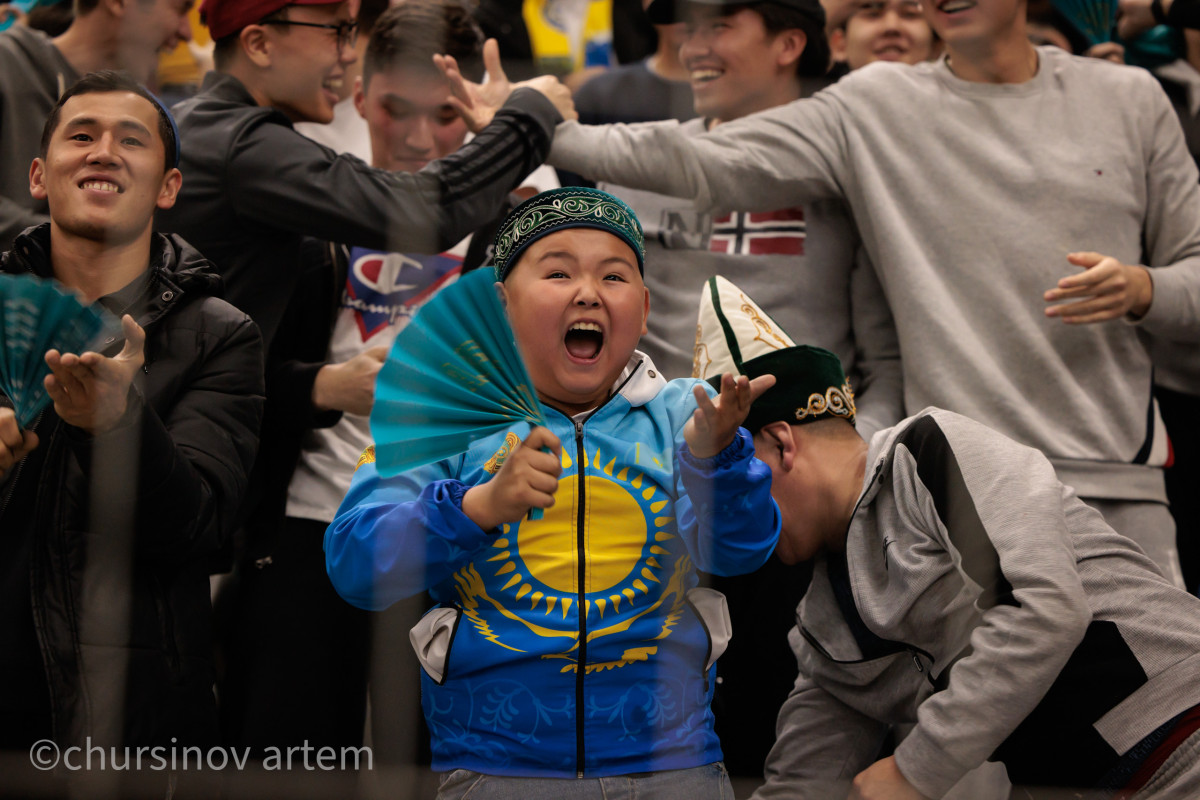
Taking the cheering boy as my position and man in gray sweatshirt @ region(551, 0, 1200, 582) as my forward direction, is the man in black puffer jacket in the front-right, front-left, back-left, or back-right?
back-left

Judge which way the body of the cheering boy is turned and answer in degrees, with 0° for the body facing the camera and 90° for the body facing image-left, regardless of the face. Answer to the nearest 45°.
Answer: approximately 0°

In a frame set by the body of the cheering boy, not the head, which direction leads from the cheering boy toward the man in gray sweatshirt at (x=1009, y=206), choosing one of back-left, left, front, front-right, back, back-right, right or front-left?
back-left

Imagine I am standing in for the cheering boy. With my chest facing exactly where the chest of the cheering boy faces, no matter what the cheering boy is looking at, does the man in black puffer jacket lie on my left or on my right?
on my right
